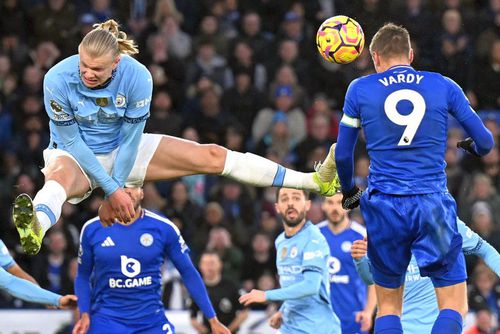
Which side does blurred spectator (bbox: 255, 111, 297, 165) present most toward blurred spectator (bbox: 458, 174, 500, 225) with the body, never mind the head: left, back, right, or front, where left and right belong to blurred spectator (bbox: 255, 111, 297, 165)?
left

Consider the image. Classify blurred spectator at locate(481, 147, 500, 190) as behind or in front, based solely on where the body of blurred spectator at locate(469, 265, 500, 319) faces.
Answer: behind

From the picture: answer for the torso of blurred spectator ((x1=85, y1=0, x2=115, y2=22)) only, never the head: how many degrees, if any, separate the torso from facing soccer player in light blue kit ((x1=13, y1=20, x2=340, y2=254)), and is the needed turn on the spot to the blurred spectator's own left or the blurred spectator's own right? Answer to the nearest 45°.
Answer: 0° — they already face them

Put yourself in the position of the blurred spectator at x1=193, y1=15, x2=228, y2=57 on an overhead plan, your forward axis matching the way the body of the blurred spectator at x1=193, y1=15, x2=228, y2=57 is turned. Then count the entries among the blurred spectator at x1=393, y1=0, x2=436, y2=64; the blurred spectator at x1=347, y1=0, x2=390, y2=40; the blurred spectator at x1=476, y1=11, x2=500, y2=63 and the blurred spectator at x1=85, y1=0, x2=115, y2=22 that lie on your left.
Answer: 3

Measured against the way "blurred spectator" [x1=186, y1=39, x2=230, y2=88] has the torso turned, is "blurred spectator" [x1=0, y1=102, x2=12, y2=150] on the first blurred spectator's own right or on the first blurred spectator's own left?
on the first blurred spectator's own right

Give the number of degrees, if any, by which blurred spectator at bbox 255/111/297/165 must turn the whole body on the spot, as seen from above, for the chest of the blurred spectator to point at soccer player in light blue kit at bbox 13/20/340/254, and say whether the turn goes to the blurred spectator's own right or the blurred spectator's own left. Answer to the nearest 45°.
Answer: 0° — they already face them

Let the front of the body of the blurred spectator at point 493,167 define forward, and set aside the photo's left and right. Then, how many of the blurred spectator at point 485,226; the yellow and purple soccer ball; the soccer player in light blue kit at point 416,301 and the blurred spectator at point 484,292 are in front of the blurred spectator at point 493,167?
4

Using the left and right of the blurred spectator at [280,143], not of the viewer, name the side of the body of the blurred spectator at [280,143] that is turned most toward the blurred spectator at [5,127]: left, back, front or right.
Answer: right

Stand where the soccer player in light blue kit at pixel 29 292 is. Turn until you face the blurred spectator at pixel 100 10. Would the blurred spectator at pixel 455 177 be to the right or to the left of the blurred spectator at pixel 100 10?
right
